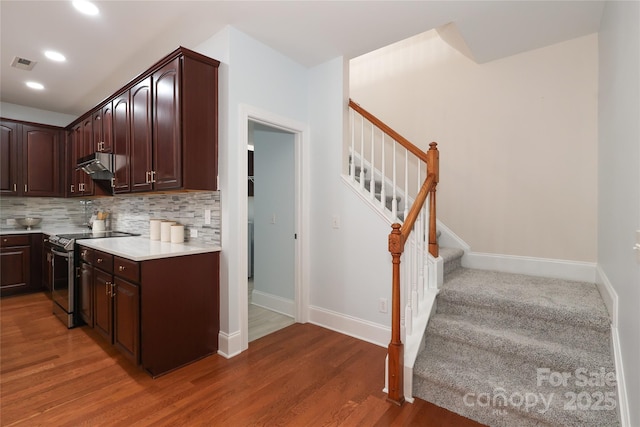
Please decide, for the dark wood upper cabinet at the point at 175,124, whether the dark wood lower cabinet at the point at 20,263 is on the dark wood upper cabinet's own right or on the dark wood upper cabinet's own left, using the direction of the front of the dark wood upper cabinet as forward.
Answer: on the dark wood upper cabinet's own right

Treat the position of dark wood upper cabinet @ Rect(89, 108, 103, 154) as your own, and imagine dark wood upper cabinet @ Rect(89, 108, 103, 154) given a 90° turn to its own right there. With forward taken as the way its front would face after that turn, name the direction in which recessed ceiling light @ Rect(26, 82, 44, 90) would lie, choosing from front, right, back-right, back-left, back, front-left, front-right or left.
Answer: front-left

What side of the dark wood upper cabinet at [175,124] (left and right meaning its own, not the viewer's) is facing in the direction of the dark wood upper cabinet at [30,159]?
right

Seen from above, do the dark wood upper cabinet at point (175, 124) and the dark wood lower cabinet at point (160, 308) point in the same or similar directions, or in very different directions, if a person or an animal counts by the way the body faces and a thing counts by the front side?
same or similar directions

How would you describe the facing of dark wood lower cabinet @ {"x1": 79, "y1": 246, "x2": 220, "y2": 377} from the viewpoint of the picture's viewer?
facing the viewer and to the left of the viewer
